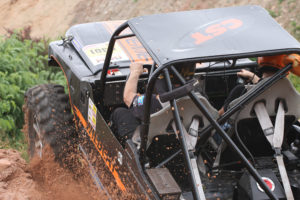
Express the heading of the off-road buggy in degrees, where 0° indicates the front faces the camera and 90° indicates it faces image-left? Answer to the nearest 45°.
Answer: approximately 135°
